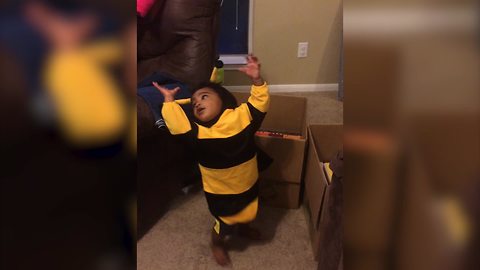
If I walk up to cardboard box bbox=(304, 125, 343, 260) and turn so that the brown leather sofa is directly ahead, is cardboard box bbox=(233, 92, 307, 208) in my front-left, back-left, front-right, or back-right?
front-right

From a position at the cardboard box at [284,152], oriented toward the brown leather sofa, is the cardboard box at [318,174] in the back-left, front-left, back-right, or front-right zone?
back-left

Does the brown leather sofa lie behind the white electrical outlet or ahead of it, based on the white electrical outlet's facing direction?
ahead

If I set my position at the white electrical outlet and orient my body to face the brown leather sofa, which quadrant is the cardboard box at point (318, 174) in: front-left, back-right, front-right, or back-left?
front-left

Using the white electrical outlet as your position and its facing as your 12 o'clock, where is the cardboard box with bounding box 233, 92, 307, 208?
The cardboard box is roughly at 12 o'clock from the white electrical outlet.

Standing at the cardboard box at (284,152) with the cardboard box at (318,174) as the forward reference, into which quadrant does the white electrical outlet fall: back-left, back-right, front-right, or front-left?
back-left

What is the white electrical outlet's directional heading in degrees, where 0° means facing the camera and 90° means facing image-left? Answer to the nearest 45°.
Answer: approximately 0°

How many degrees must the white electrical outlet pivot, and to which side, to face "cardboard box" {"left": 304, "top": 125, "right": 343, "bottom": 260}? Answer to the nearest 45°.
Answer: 0° — it already faces it
